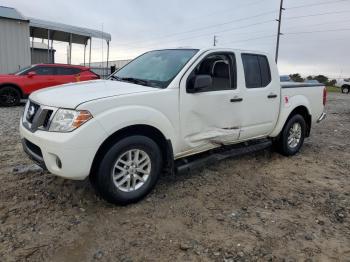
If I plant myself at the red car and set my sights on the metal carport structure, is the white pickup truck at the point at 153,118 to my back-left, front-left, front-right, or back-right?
back-right

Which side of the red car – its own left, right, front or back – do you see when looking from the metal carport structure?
right

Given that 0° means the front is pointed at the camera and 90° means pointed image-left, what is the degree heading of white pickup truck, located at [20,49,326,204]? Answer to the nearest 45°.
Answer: approximately 45°

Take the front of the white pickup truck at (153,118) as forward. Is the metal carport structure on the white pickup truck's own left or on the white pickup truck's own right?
on the white pickup truck's own right

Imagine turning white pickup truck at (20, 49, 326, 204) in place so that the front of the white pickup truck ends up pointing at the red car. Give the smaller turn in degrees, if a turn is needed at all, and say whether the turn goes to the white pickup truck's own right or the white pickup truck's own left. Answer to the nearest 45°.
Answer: approximately 90° to the white pickup truck's own right
